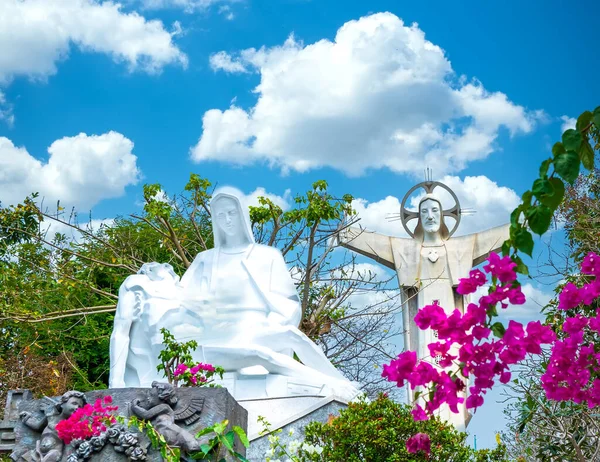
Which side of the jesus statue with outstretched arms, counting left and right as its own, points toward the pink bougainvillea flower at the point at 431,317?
front

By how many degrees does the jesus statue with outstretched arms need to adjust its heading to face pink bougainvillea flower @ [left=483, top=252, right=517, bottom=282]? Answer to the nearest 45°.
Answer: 0° — it already faces it

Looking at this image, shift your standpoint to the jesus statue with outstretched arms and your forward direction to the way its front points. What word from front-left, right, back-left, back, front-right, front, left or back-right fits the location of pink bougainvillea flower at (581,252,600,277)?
front

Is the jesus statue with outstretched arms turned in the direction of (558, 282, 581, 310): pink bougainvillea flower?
yes

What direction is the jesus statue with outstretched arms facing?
toward the camera

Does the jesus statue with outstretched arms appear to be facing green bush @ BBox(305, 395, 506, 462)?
yes

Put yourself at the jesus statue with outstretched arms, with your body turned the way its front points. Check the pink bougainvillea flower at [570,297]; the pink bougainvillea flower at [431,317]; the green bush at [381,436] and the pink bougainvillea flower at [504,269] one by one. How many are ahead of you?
4
